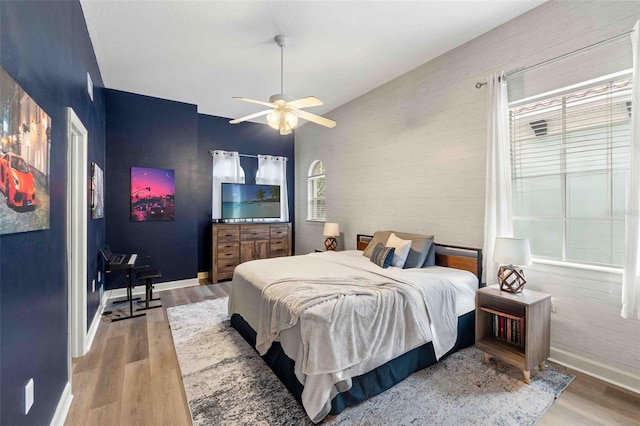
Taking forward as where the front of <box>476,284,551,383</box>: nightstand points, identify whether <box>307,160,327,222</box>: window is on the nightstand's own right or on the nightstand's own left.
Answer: on the nightstand's own right

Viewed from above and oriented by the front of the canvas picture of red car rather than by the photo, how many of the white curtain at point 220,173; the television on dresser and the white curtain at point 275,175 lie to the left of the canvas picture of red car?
3

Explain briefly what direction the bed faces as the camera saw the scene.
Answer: facing the viewer and to the left of the viewer

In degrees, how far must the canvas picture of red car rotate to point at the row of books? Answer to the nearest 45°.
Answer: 0° — it already faces it

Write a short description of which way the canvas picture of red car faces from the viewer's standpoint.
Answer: facing the viewer and to the right of the viewer

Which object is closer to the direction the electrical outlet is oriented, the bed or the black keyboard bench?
the bed

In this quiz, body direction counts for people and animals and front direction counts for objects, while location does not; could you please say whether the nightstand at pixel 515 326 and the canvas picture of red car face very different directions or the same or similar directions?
very different directions
